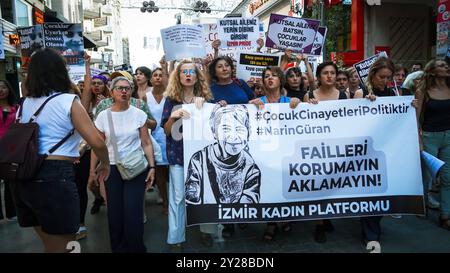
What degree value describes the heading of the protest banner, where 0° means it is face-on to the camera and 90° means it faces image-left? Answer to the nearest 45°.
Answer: approximately 0°

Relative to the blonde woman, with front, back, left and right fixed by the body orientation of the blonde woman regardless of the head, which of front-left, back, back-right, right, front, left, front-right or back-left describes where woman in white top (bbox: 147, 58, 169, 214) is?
back

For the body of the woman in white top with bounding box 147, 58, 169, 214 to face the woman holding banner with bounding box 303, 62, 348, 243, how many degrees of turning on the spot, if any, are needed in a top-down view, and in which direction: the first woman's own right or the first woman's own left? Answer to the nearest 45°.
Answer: approximately 45° to the first woman's own left

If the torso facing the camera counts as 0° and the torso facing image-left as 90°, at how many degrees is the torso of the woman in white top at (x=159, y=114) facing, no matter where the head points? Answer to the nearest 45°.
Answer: approximately 0°

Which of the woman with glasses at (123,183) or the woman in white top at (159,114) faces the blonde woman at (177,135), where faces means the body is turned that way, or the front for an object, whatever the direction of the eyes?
the woman in white top

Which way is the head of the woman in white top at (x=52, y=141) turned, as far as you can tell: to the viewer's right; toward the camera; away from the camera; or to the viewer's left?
away from the camera

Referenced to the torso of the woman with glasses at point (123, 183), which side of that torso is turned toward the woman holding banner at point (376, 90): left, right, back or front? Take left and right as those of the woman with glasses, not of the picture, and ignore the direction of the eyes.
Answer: left
